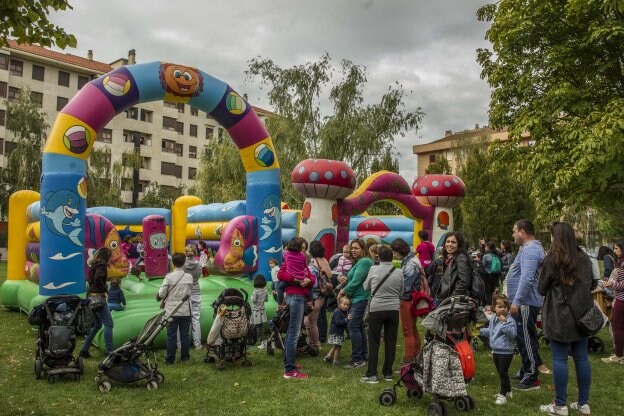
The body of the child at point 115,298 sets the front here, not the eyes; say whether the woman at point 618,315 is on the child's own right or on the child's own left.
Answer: on the child's own right

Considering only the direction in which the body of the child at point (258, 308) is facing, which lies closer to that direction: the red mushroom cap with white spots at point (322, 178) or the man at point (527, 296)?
the red mushroom cap with white spots

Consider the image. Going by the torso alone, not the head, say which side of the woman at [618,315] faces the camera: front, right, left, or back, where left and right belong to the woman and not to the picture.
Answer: left

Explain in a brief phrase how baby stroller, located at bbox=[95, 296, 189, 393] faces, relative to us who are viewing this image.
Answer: facing to the left of the viewer

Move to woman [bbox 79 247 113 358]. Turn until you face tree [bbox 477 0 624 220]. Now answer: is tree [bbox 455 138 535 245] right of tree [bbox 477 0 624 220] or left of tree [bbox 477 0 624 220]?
left

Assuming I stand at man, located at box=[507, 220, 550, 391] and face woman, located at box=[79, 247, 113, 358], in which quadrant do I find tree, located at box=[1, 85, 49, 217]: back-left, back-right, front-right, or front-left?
front-right

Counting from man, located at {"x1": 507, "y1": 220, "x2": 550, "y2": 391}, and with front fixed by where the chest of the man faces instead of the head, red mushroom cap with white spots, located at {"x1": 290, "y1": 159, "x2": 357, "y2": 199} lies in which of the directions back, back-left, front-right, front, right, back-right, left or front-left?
front-right

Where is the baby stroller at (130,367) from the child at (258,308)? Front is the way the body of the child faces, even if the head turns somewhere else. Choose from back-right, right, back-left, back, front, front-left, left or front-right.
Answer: back-left

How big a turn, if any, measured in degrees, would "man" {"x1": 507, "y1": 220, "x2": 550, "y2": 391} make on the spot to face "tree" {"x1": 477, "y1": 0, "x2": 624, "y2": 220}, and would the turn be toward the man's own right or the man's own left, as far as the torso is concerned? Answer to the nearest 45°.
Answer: approximately 90° to the man's own right

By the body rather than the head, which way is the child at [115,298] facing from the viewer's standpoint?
away from the camera

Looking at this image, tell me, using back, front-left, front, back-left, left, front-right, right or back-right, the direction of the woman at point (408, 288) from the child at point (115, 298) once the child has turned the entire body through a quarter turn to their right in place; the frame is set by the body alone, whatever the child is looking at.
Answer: front-right

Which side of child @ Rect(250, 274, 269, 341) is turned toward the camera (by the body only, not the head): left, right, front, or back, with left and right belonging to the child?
back

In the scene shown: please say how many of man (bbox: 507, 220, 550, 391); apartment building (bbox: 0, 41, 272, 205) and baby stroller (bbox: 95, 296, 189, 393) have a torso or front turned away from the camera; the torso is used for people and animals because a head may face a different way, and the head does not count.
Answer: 0
